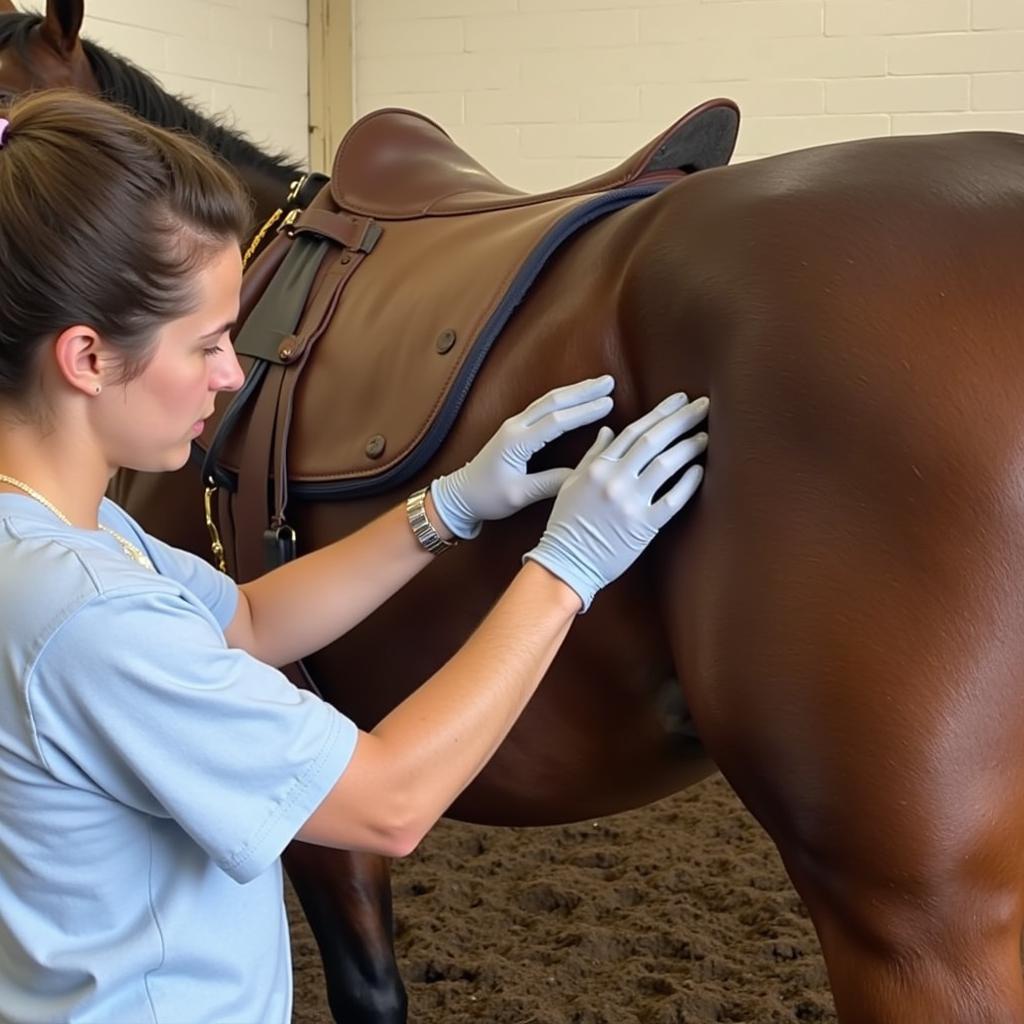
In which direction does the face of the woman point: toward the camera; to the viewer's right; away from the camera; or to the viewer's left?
to the viewer's right

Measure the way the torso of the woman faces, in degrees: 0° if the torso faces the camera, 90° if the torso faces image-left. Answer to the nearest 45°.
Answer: approximately 270°

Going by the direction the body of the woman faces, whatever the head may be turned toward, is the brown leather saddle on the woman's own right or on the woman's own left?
on the woman's own left
